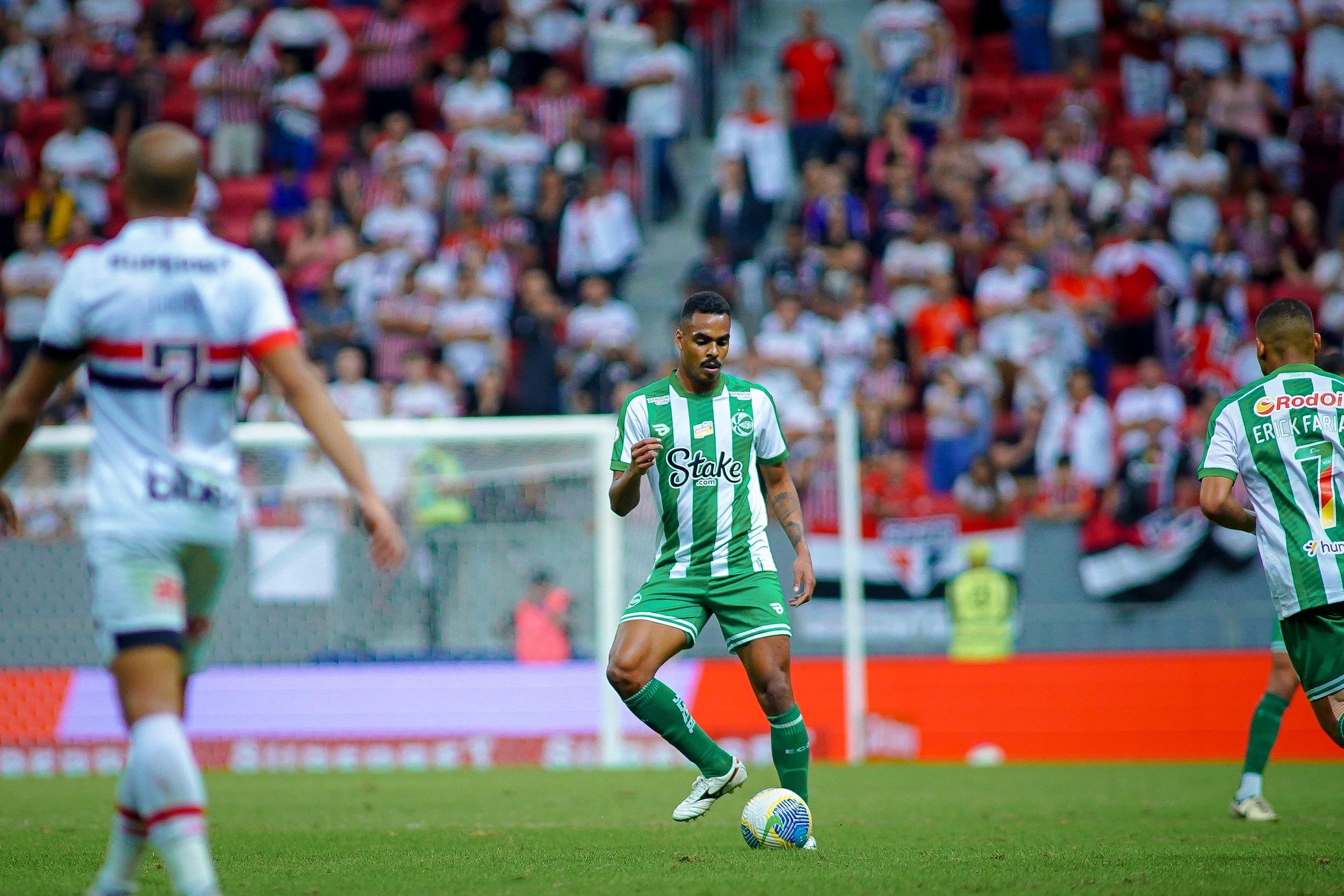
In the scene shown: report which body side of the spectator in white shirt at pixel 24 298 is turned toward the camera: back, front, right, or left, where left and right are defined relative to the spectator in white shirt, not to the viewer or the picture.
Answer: front

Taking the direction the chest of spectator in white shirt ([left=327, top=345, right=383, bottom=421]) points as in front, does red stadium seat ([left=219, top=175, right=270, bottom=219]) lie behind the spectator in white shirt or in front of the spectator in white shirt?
behind

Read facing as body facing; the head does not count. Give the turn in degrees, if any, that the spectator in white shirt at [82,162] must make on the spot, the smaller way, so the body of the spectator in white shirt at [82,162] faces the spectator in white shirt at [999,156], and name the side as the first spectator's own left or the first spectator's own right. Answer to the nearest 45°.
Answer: approximately 45° to the first spectator's own left

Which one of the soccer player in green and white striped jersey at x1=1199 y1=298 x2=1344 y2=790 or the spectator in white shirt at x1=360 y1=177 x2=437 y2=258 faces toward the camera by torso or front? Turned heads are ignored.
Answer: the spectator in white shirt

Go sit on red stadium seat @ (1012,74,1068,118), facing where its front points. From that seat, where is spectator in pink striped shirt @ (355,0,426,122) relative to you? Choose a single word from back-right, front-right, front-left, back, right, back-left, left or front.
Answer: right

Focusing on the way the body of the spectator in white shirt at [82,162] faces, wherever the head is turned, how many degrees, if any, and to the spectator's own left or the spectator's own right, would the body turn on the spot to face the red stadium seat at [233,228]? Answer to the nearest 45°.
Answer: approximately 90° to the spectator's own left

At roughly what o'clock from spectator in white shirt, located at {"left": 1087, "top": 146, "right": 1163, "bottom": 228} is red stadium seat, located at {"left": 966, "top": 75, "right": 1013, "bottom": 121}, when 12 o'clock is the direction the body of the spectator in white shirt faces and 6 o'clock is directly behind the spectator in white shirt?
The red stadium seat is roughly at 5 o'clock from the spectator in white shirt.

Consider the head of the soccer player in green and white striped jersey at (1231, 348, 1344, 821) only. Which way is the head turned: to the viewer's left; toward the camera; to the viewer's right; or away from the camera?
away from the camera

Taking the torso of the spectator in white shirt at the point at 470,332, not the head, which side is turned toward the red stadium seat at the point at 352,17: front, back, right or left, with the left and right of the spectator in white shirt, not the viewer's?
back

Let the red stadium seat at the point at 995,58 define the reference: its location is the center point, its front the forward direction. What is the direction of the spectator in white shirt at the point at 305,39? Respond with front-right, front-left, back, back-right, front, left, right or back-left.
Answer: right

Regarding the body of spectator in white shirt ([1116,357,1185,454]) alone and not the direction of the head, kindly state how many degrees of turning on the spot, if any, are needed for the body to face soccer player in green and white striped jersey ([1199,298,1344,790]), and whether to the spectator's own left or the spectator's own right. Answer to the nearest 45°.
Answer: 0° — they already face them

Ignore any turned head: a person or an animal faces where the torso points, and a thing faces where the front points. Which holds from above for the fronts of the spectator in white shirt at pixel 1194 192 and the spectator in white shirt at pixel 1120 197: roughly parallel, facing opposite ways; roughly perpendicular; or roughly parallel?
roughly parallel

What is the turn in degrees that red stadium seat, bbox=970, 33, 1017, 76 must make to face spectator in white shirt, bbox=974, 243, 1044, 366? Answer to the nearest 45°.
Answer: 0° — it already faces them

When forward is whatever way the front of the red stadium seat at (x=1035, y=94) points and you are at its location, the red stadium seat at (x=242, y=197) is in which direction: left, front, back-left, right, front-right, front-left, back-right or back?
right

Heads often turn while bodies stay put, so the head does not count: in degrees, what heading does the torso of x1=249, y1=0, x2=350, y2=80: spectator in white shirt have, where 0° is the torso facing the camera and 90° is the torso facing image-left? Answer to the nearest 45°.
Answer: approximately 0°
